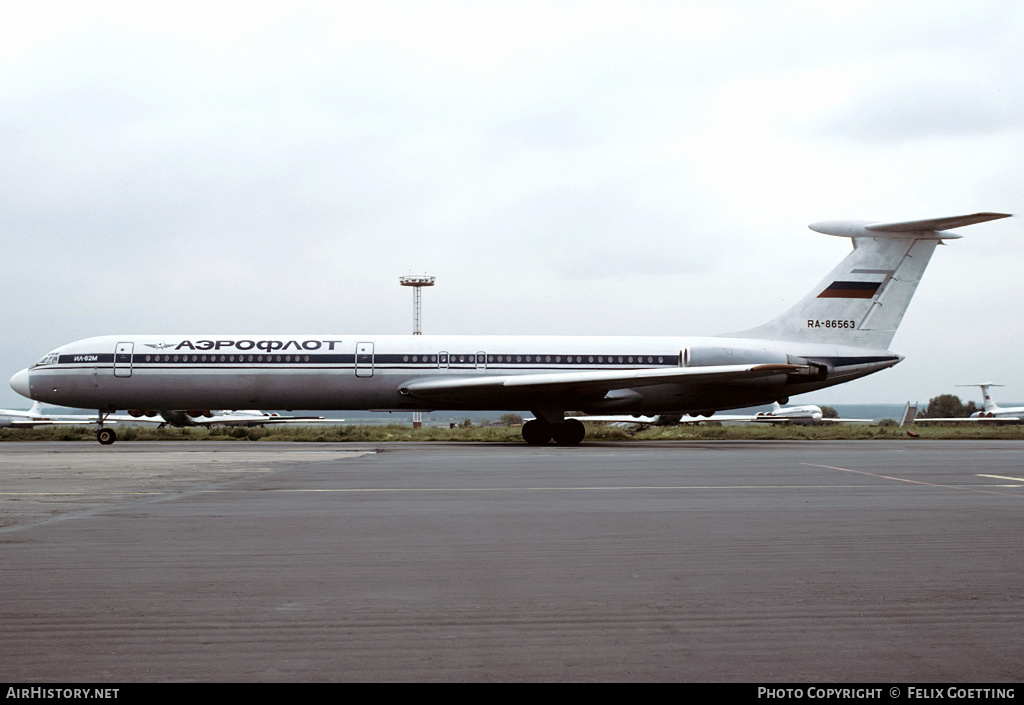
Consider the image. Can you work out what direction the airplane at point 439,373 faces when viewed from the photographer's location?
facing to the left of the viewer
